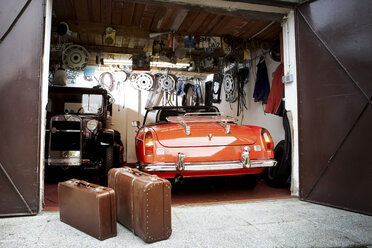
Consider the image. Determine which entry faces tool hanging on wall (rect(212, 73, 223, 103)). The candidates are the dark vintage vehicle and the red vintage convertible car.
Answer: the red vintage convertible car

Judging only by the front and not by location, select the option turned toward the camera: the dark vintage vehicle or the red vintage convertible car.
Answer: the dark vintage vehicle

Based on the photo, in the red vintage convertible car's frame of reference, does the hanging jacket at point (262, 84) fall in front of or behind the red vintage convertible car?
in front

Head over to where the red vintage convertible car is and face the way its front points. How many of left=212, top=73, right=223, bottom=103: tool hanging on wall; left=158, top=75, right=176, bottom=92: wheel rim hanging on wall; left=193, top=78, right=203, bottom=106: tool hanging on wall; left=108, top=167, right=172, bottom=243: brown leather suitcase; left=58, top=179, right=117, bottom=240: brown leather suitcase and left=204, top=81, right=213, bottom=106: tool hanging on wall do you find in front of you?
4

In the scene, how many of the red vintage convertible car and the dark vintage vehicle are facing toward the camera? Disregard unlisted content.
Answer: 1

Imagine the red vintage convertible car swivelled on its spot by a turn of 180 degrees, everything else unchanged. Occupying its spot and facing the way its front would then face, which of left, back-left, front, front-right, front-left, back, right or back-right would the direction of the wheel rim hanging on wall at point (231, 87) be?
back

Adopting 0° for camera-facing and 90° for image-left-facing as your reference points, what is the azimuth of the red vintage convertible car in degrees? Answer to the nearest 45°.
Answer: approximately 180°

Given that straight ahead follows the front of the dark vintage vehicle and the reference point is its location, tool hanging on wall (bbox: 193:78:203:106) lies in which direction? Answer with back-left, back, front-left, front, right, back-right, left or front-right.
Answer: back-left

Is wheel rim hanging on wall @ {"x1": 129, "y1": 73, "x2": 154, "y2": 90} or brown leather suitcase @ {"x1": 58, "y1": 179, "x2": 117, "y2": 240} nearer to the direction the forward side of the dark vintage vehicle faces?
the brown leather suitcase

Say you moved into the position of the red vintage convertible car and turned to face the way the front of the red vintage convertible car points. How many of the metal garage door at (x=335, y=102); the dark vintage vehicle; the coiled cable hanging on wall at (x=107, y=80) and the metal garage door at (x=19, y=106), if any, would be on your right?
1

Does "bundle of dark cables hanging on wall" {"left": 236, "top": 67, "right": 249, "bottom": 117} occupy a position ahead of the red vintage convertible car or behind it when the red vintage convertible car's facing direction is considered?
ahead

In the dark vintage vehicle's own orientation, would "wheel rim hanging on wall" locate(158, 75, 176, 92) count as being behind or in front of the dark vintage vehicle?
behind

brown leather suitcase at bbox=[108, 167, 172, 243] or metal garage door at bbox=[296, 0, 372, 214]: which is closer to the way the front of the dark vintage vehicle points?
the brown leather suitcase

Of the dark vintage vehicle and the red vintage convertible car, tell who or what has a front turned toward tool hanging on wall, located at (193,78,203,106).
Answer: the red vintage convertible car

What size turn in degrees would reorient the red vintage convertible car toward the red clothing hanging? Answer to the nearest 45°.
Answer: approximately 45° to its right

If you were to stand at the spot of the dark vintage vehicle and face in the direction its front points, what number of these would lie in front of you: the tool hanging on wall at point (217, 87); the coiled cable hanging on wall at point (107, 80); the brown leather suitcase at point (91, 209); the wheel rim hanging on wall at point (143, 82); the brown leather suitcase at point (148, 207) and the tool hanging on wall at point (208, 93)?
2

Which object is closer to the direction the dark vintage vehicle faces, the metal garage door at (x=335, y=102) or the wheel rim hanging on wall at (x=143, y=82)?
the metal garage door

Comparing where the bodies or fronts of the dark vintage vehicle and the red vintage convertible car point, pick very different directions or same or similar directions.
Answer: very different directions

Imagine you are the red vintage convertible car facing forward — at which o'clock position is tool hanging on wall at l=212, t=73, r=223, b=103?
The tool hanging on wall is roughly at 12 o'clock from the red vintage convertible car.

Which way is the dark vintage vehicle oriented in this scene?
toward the camera

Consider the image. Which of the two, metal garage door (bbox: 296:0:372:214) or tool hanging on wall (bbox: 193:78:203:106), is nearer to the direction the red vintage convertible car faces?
the tool hanging on wall
